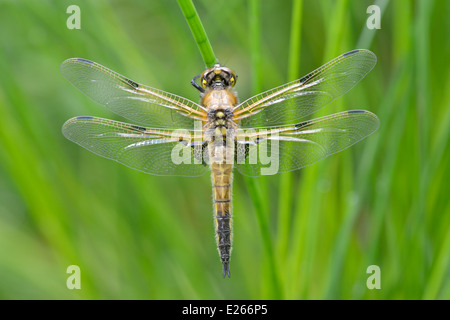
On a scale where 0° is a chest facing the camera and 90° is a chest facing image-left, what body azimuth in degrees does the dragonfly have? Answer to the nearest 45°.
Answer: approximately 180°
